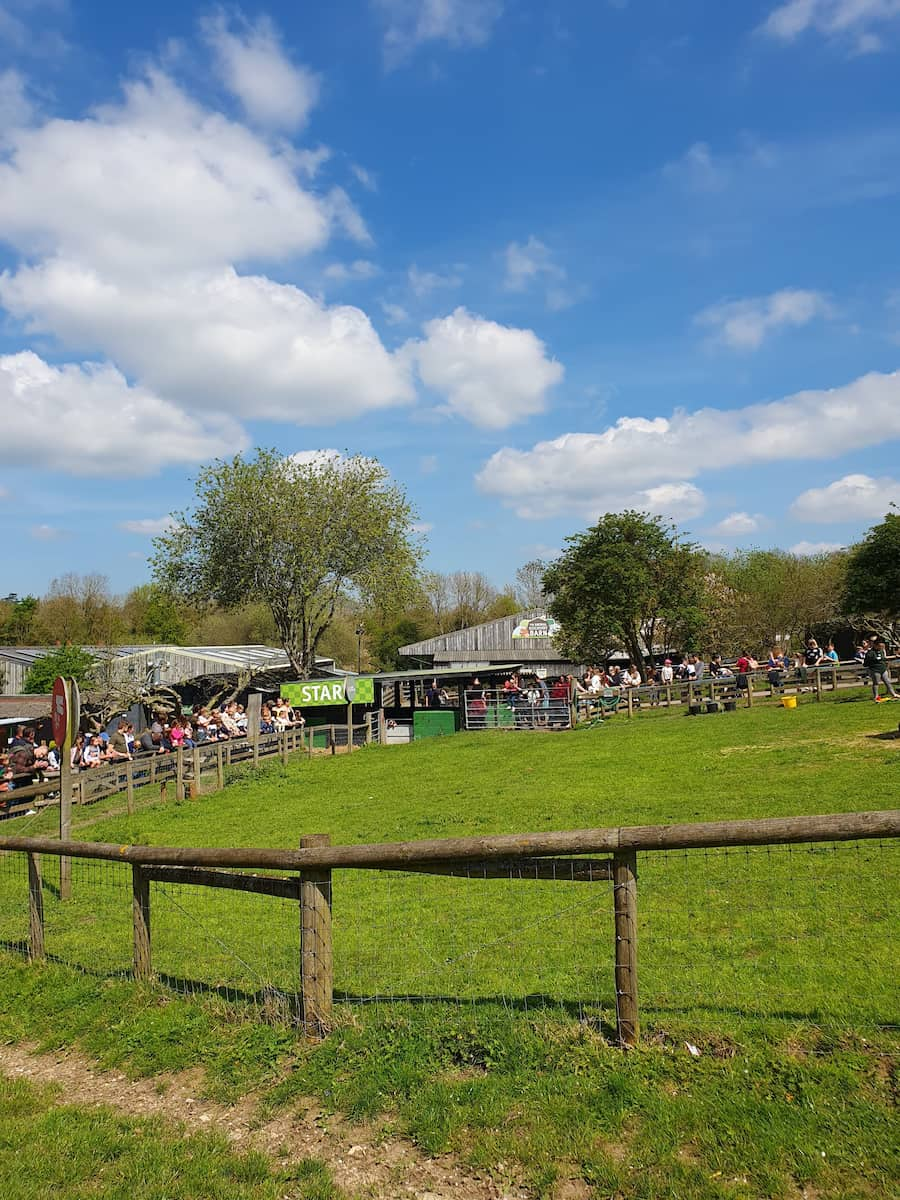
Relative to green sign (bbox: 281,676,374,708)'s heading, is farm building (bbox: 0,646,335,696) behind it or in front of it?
behind

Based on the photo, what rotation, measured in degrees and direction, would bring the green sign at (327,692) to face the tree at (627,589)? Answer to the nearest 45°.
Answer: approximately 135° to its left

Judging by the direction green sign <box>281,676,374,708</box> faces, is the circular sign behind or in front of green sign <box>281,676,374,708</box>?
in front

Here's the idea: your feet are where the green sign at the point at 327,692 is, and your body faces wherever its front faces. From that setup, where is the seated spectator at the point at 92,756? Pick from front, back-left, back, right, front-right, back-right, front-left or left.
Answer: front-right

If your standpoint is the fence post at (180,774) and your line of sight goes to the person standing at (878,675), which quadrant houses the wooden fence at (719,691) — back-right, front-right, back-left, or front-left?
front-left

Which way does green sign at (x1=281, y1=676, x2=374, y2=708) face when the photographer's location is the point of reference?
facing the viewer

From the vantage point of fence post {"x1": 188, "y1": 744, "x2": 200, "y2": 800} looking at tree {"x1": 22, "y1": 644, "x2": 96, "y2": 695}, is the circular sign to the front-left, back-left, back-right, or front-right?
back-left

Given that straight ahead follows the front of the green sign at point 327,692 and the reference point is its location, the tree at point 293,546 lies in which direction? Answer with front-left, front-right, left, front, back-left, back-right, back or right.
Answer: back

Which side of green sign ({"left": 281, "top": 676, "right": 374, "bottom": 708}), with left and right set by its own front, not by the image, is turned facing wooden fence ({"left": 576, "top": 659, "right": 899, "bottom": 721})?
left

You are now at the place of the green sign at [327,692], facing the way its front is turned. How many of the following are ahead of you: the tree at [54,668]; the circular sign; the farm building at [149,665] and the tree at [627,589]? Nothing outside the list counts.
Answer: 1

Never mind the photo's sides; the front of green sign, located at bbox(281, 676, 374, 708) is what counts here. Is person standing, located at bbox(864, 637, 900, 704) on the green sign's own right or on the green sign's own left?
on the green sign's own left

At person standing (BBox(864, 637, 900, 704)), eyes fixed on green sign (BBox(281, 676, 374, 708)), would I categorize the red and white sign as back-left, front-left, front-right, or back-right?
front-left

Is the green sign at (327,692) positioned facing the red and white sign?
yes
